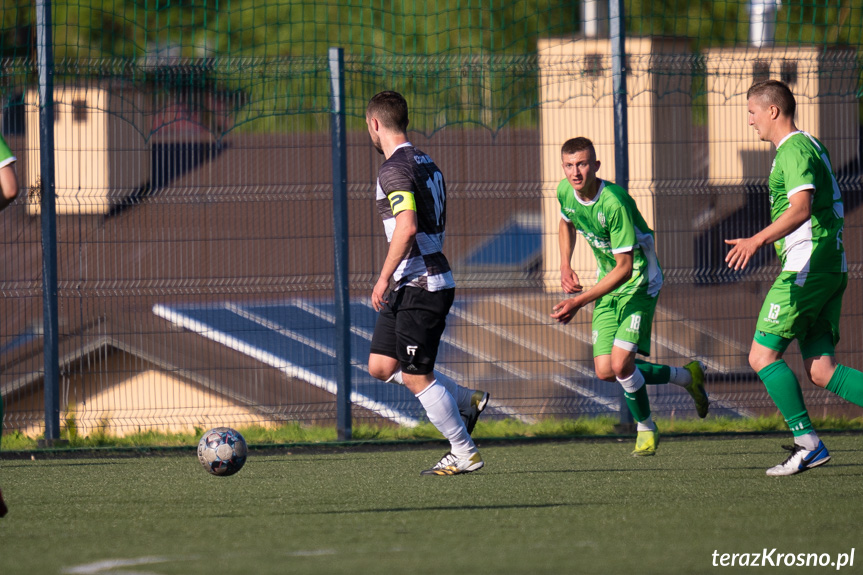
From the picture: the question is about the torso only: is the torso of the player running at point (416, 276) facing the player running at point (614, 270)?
no

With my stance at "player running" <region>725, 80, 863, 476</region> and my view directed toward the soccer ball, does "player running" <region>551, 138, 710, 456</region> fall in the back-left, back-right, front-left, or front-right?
front-right

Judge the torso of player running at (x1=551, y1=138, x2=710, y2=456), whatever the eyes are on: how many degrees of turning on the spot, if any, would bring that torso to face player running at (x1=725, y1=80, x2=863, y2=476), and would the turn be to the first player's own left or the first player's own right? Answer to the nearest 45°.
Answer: approximately 90° to the first player's own left

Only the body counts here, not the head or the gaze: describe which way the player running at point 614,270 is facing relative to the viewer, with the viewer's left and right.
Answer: facing the viewer and to the left of the viewer

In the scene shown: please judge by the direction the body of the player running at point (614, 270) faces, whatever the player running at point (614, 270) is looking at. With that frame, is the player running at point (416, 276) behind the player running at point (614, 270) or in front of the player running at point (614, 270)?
in front

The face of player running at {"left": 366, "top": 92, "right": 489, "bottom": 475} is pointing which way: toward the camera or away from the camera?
away from the camera

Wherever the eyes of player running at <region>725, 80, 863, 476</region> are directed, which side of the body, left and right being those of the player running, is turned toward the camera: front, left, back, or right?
left

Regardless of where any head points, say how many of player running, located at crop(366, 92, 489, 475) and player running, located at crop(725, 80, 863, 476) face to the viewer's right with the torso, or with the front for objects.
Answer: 0

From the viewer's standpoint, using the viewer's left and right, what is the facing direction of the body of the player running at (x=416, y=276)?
facing away from the viewer and to the left of the viewer

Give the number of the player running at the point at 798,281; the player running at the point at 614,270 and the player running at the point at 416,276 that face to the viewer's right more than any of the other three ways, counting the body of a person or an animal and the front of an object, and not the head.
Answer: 0
